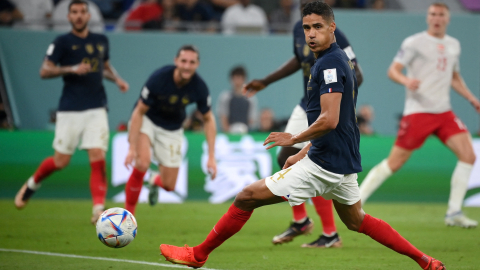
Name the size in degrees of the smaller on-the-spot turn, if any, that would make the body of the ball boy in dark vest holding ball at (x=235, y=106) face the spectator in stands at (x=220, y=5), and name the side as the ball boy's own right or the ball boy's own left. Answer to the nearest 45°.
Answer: approximately 180°

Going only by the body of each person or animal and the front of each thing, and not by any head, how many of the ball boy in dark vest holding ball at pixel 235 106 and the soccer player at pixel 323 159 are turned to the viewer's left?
1

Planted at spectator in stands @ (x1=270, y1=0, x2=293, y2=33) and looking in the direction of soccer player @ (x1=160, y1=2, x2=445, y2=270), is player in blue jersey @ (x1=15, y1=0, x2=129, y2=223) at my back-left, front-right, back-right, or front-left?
front-right

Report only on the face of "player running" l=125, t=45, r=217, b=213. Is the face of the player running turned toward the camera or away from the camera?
toward the camera

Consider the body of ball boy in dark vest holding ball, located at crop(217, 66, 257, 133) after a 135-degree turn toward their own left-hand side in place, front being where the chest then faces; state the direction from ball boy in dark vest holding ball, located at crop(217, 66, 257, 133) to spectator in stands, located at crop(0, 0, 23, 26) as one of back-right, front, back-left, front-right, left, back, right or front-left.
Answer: back-left

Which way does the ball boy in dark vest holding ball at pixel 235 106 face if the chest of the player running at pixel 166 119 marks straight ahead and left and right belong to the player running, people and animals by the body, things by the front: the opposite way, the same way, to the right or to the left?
the same way

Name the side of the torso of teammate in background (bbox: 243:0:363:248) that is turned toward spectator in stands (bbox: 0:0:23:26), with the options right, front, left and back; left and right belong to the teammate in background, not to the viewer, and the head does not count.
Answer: right

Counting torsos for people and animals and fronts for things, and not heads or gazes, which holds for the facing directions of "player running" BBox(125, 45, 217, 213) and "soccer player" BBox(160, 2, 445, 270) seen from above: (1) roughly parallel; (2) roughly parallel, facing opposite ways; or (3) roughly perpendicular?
roughly perpendicular

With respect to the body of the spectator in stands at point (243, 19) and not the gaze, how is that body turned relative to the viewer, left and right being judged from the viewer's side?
facing the viewer

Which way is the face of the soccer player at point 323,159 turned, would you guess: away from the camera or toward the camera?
toward the camera

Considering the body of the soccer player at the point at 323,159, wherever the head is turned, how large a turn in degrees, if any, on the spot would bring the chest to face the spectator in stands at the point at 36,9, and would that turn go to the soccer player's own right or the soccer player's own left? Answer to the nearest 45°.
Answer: approximately 45° to the soccer player's own right

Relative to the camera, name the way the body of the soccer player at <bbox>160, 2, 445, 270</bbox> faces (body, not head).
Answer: to the viewer's left

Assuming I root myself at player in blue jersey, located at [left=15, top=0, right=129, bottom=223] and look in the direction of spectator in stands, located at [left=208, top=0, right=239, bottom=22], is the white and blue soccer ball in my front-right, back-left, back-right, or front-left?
back-right

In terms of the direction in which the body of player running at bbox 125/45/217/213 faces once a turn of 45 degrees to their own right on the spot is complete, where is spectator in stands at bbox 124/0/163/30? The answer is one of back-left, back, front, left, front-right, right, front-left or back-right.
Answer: back-right

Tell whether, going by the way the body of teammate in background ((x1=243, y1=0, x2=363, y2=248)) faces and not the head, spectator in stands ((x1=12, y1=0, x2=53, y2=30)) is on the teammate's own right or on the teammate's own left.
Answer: on the teammate's own right

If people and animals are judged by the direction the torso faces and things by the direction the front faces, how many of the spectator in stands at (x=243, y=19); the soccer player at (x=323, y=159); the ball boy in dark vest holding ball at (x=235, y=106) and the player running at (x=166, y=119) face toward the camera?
3
